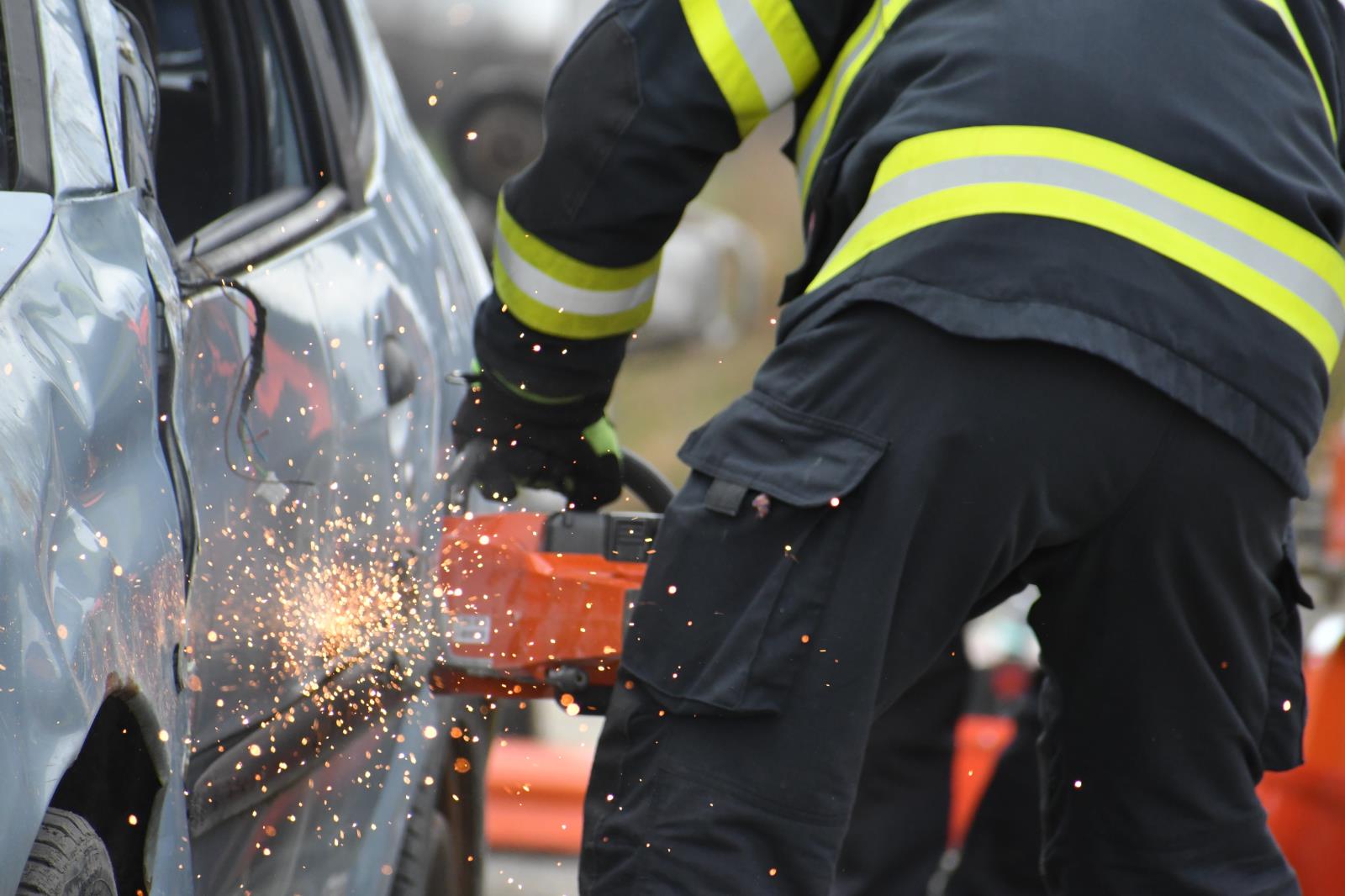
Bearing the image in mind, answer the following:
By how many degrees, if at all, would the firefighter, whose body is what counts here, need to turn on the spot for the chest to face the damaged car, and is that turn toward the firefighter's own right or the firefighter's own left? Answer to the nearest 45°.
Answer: approximately 45° to the firefighter's own left

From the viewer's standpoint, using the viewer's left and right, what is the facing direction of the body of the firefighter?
facing away from the viewer and to the left of the viewer

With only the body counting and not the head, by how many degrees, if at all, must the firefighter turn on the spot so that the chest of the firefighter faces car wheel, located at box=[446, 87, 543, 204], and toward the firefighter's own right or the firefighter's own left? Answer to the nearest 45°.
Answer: approximately 45° to the firefighter's own right
